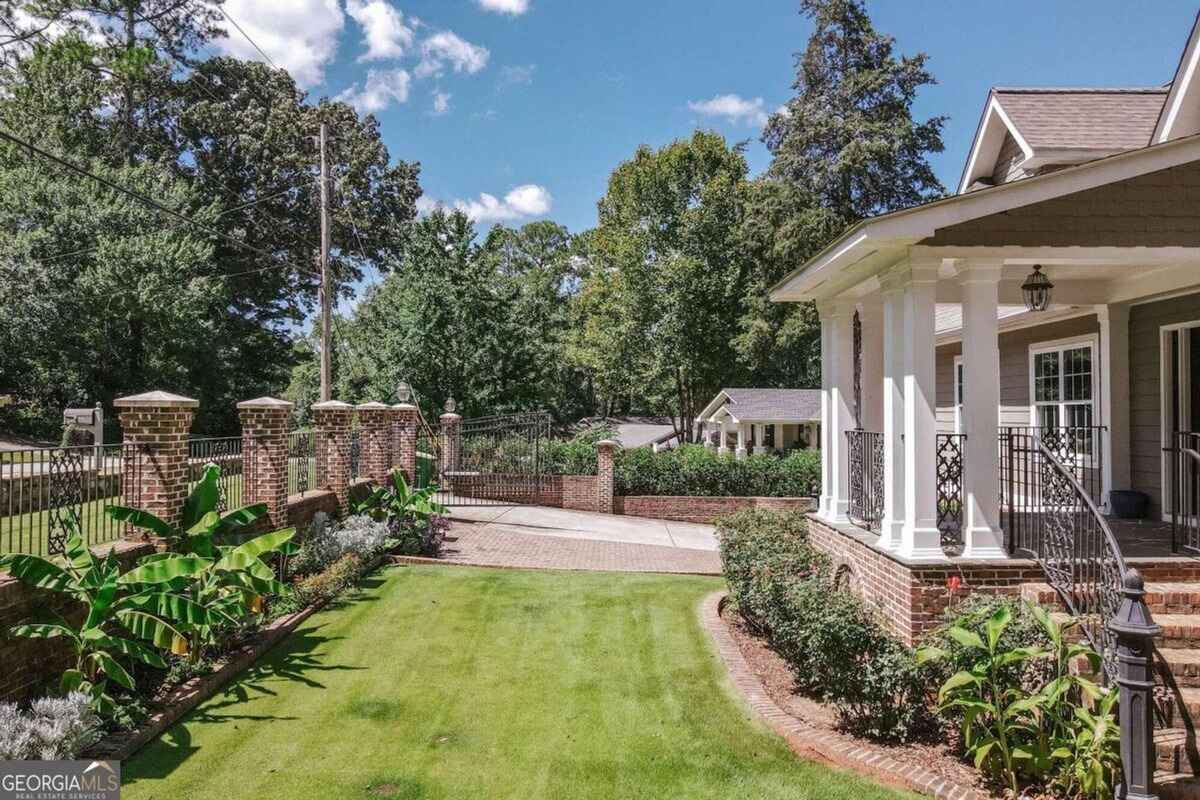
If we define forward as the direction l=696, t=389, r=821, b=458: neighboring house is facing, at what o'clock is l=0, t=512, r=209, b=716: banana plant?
The banana plant is roughly at 11 o'clock from the neighboring house.

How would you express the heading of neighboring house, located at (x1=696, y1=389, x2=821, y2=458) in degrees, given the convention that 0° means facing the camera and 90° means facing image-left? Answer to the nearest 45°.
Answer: approximately 45°

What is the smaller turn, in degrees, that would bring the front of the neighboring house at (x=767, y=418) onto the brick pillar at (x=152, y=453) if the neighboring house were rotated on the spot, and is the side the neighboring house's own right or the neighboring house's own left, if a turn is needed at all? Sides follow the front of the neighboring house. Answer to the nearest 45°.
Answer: approximately 45° to the neighboring house's own left

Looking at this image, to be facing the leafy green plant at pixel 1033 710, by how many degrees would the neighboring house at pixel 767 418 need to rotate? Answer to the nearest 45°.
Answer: approximately 45° to its left

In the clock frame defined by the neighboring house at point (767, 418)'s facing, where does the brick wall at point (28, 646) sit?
The brick wall is roughly at 11 o'clock from the neighboring house.

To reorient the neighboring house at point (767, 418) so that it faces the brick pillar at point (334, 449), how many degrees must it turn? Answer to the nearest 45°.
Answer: approximately 45° to its left

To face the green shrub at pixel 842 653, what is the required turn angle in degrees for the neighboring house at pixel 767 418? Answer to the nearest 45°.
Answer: approximately 45° to its left
